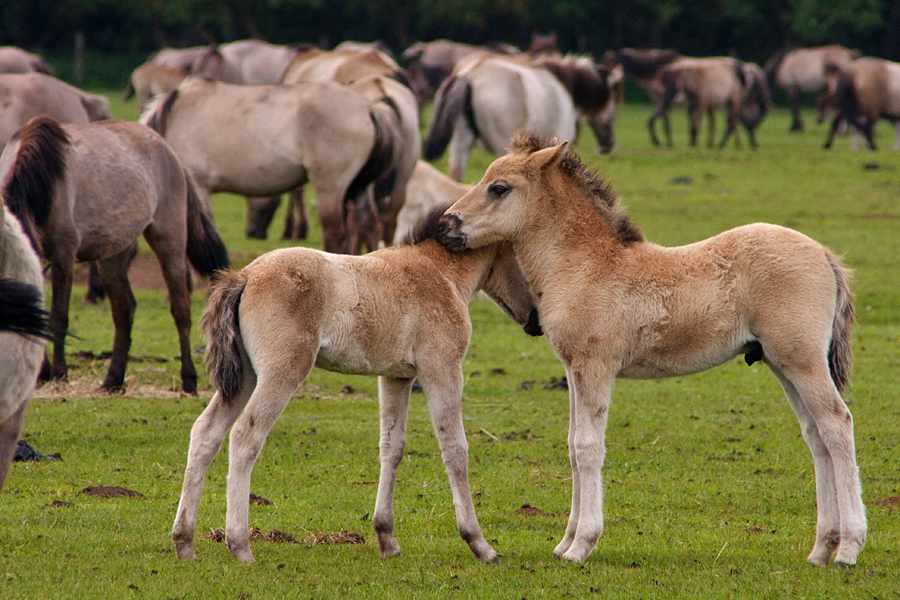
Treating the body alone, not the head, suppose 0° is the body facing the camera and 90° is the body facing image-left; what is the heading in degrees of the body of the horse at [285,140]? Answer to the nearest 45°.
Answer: approximately 90°

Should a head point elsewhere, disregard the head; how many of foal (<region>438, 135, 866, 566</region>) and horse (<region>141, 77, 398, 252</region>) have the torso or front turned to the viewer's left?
2

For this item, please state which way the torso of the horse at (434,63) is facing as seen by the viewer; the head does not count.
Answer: to the viewer's right

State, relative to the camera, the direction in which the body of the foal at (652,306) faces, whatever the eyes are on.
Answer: to the viewer's left

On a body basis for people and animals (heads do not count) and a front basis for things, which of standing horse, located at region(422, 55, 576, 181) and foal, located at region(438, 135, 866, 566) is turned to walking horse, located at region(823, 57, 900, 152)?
standing horse, located at region(422, 55, 576, 181)

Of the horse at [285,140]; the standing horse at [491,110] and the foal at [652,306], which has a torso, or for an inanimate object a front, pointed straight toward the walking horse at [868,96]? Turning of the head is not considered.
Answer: the standing horse at [491,110]
